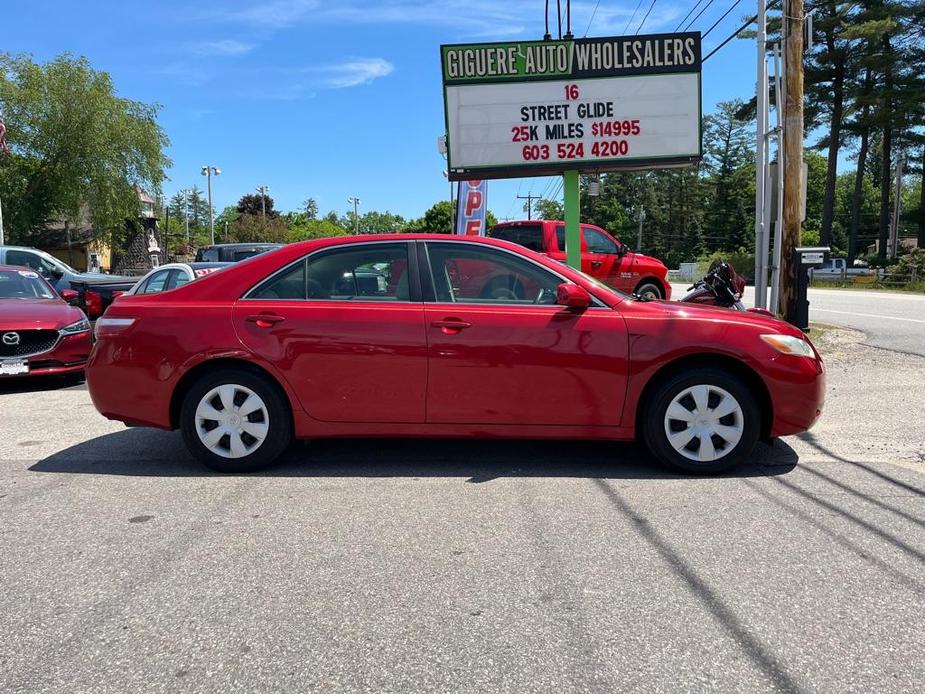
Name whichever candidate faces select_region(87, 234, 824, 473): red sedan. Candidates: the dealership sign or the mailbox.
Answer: the dealership sign

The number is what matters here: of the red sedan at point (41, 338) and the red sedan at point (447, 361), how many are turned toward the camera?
1

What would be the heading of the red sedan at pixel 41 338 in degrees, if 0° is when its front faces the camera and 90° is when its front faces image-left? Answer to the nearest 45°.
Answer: approximately 0°

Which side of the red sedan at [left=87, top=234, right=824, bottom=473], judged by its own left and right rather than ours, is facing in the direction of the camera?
right

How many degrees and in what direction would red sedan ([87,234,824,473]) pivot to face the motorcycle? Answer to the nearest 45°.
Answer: approximately 45° to its left

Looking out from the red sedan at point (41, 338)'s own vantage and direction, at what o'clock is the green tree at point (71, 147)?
The green tree is roughly at 6 o'clock from the red sedan.

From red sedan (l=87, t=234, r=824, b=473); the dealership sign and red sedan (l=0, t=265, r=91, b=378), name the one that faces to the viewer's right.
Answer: red sedan (l=87, t=234, r=824, b=473)

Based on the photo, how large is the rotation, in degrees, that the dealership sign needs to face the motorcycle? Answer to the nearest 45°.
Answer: approximately 45° to its left

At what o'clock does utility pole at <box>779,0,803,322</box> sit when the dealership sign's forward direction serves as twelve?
The utility pole is roughly at 9 o'clock from the dealership sign.

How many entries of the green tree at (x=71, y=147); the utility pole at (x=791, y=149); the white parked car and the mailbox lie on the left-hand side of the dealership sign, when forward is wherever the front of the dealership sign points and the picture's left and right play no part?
2

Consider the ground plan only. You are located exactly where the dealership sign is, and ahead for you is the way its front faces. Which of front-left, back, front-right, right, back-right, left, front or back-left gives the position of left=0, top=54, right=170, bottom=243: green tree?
back-right

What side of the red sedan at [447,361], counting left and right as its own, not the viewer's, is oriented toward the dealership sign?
left

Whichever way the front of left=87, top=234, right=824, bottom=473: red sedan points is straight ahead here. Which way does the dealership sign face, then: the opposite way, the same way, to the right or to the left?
to the right

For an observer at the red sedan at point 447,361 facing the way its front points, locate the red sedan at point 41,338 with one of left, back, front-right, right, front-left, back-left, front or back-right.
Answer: back-left
